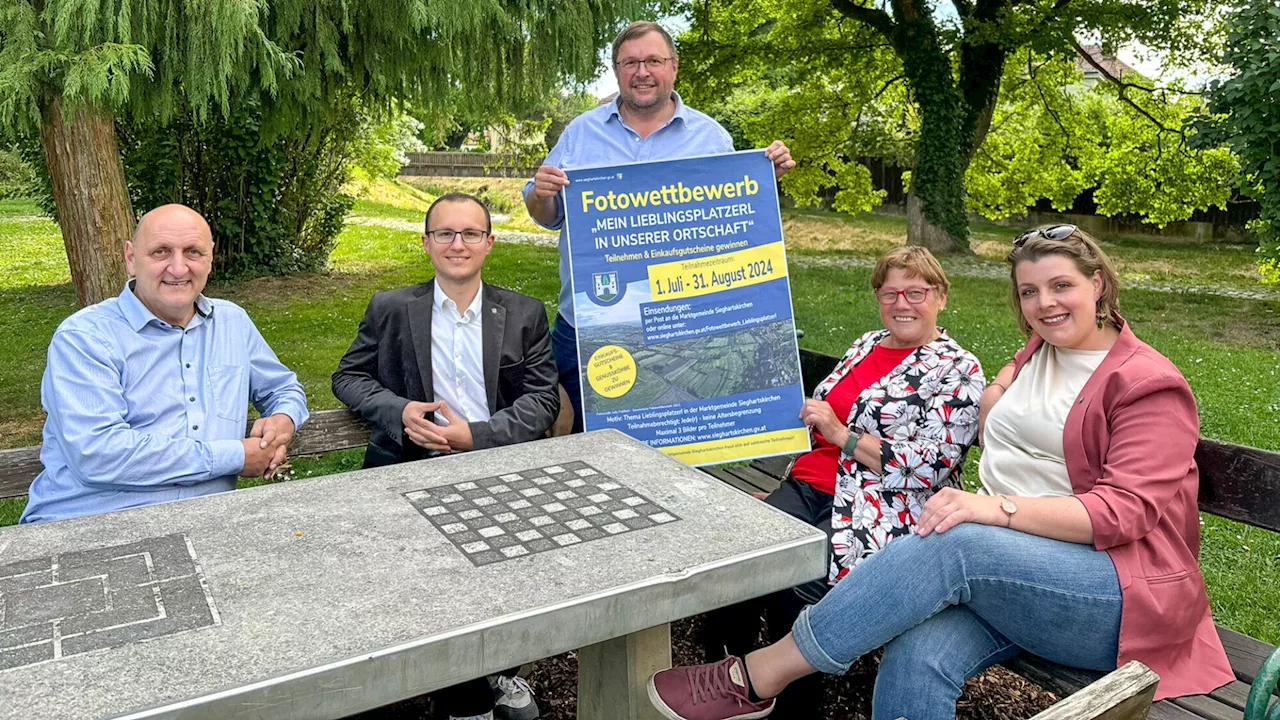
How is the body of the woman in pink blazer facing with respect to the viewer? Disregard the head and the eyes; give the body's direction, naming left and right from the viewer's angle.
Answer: facing the viewer and to the left of the viewer

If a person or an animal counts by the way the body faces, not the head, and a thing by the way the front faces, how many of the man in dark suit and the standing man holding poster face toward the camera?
2

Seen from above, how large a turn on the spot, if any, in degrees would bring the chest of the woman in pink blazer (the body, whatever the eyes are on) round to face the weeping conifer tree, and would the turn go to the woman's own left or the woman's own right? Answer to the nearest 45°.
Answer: approximately 90° to the woman's own right

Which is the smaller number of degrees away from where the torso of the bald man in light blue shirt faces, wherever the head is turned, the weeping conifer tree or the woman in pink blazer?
the woman in pink blazer

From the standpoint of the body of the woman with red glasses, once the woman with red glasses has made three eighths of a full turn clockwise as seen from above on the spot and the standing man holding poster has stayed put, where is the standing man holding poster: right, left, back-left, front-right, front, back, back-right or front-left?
front-left

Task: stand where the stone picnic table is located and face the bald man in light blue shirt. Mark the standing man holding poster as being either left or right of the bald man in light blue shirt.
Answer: right

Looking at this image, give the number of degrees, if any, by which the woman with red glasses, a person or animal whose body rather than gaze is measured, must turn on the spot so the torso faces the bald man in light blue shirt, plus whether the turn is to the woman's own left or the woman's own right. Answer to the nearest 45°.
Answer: approximately 45° to the woman's own right

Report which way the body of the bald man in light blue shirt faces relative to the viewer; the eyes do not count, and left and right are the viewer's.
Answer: facing the viewer and to the right of the viewer

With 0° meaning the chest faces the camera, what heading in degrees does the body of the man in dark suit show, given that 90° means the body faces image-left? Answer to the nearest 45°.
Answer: approximately 0°

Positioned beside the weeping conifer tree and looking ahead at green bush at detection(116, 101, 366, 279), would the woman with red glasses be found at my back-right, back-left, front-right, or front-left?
back-right

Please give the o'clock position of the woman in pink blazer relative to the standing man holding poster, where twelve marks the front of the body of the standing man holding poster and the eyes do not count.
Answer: The woman in pink blazer is roughly at 11 o'clock from the standing man holding poster.

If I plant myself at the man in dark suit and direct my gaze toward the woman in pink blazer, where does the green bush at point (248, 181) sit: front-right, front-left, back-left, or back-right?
back-left
